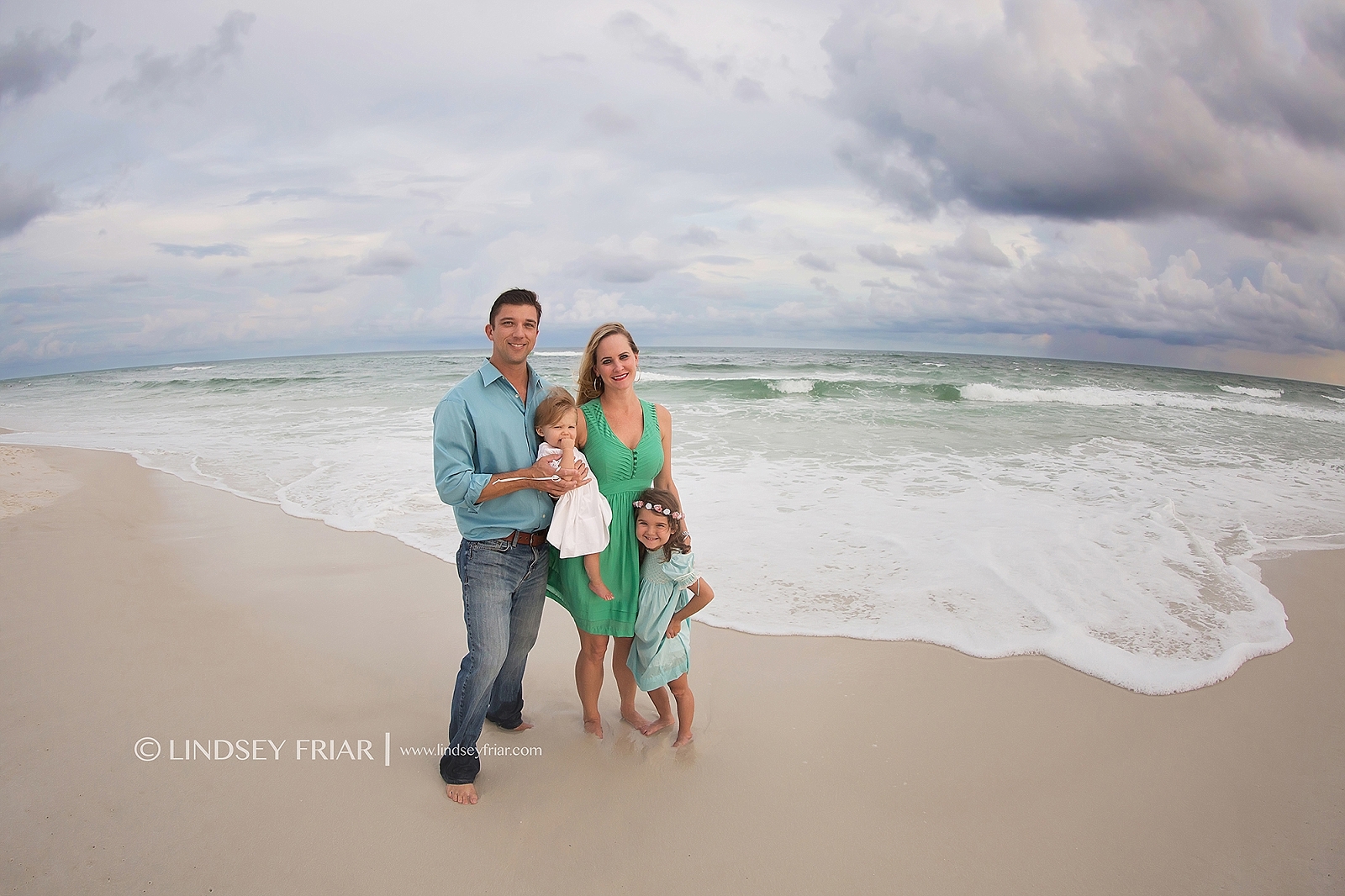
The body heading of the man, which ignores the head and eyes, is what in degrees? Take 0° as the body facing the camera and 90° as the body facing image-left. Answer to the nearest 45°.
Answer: approximately 315°

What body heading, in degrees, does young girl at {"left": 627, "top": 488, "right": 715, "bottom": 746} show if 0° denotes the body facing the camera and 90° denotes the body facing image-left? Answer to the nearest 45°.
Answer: approximately 45°

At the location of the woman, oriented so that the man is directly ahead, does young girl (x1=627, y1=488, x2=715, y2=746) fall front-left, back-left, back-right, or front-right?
back-left

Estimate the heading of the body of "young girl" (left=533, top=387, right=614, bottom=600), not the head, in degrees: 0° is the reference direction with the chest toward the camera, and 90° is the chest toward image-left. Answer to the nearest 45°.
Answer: approximately 315°
